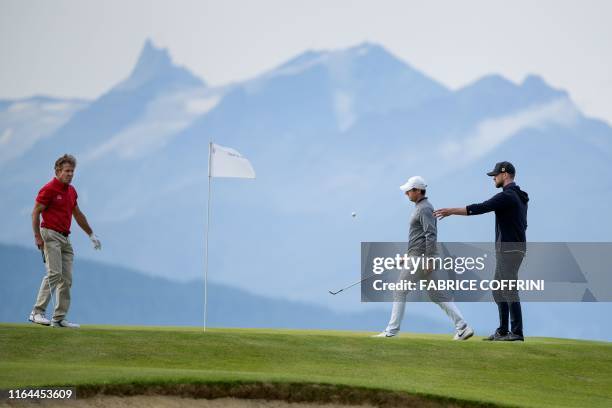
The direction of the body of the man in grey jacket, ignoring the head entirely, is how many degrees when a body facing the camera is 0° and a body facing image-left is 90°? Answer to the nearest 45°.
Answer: approximately 90°

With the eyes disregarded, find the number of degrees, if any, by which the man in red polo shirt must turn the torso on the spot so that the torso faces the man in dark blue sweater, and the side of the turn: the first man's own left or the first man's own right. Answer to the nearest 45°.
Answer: approximately 45° to the first man's own left

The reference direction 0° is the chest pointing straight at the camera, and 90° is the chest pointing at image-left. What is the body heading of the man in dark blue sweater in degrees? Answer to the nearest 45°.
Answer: approximately 90°

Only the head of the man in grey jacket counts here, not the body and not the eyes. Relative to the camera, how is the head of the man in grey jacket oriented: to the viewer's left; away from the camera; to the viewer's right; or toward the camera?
to the viewer's left

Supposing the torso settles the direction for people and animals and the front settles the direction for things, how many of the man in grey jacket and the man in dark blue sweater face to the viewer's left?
2

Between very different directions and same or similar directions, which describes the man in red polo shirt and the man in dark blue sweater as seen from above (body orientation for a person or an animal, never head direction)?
very different directions

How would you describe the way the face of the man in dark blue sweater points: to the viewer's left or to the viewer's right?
to the viewer's left

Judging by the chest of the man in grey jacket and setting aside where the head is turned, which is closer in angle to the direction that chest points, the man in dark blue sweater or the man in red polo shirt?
the man in red polo shirt

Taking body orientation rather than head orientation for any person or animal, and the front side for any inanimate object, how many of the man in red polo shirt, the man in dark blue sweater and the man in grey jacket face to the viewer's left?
2

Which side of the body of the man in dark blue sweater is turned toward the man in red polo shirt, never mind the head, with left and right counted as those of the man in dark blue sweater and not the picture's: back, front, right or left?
front

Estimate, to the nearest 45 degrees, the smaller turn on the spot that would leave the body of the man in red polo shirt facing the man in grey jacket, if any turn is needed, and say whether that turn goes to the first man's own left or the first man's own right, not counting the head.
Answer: approximately 45° to the first man's own left

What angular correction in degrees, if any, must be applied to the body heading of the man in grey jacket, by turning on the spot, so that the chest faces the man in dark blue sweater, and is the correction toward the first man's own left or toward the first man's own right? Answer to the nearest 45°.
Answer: approximately 180°

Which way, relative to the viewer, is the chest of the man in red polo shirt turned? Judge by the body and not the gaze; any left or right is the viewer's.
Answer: facing the viewer and to the right of the viewer
